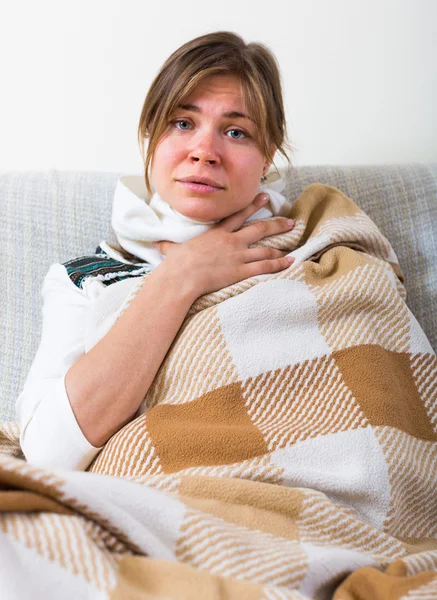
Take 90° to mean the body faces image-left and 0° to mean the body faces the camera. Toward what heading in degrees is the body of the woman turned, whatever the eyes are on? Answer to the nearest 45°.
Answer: approximately 0°
